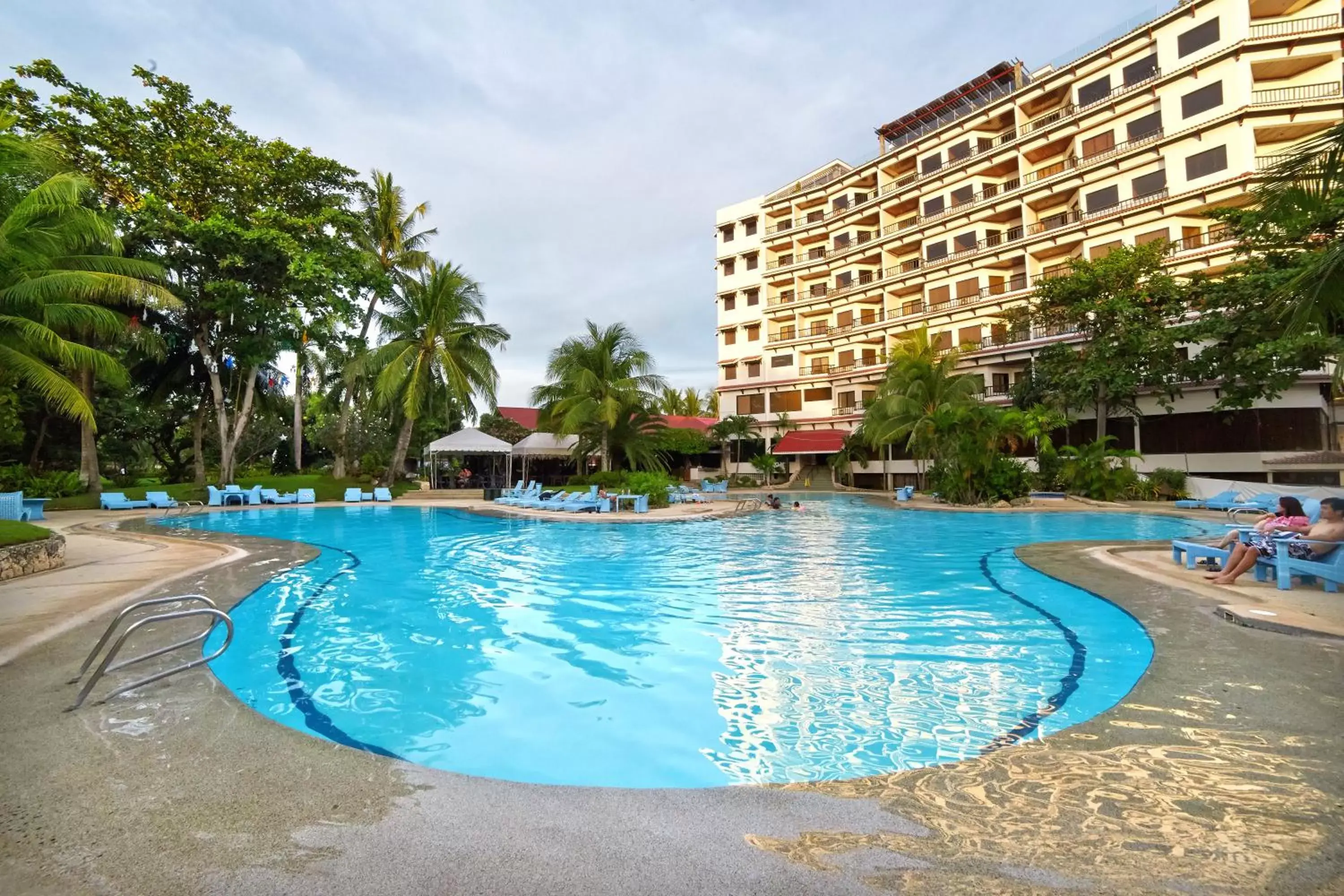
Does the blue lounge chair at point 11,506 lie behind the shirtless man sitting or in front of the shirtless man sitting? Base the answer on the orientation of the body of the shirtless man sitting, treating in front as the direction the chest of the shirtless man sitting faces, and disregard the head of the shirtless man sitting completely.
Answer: in front

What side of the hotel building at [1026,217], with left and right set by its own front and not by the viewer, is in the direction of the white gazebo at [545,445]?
front

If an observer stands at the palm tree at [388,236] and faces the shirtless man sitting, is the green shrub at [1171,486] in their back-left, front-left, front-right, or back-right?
front-left

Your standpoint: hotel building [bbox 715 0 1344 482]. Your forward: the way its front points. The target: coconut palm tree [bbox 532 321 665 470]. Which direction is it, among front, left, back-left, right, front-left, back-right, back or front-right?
front

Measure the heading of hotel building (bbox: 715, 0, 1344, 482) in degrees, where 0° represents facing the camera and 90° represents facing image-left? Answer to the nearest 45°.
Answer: approximately 45°

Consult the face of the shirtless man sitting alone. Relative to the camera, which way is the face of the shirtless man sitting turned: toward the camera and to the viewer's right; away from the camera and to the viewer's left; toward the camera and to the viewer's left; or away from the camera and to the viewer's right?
toward the camera and to the viewer's left

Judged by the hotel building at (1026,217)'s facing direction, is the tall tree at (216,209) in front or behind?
in front

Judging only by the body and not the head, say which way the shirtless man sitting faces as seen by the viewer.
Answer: to the viewer's left

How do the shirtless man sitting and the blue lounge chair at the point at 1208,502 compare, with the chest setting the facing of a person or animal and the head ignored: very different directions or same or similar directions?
same or similar directions

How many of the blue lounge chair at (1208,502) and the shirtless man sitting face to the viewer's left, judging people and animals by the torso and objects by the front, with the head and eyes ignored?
2

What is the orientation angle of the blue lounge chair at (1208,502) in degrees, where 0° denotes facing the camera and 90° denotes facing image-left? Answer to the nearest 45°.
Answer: approximately 90°
